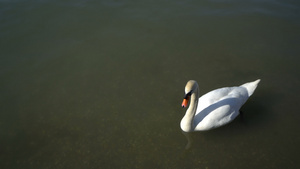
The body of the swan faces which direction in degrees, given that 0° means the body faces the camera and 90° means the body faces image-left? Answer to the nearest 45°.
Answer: approximately 45°
